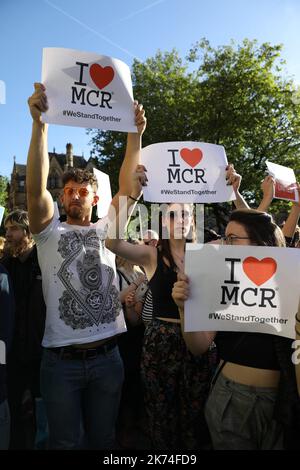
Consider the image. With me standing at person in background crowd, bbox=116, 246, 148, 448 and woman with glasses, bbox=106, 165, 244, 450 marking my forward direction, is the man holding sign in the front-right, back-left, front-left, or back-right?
front-right

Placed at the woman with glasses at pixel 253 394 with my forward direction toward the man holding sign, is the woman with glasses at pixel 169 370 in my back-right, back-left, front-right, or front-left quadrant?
front-right

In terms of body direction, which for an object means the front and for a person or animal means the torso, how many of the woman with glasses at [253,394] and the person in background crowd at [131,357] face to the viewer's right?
0

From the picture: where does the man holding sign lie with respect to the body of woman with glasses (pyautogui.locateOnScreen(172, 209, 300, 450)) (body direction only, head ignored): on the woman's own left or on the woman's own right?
on the woman's own right

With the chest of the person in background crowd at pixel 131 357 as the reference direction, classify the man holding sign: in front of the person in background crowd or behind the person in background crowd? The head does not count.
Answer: in front

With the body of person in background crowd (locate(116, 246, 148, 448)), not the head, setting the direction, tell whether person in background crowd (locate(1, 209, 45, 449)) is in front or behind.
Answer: in front

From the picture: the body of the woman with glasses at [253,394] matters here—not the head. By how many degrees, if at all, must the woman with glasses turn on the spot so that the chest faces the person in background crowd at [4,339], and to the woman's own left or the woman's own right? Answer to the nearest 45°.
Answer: approximately 45° to the woman's own right

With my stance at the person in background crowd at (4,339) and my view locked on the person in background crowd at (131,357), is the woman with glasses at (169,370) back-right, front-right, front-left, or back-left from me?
front-right

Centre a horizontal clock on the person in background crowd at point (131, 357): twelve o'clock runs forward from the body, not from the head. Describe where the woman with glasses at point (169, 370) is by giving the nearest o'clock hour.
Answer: The woman with glasses is roughly at 10 o'clock from the person in background crowd.

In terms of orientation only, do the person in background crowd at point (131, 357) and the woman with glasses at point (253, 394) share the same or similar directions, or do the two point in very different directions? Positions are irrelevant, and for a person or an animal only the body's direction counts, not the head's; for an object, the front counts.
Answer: same or similar directions

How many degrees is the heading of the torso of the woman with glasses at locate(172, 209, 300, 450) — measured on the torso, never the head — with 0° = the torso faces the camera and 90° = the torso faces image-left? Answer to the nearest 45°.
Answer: approximately 45°

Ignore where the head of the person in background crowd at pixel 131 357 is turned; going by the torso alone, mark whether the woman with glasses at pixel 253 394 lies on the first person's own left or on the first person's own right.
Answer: on the first person's own left

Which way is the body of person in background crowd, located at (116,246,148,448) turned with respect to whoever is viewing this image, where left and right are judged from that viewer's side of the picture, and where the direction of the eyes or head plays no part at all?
facing the viewer and to the left of the viewer
